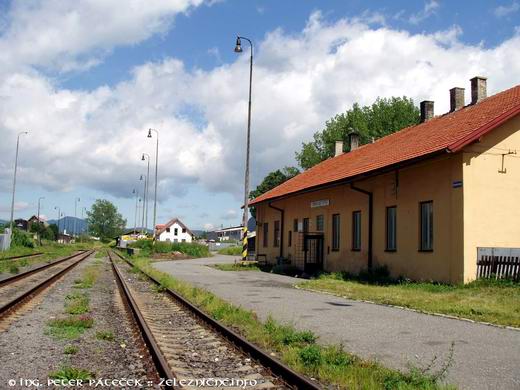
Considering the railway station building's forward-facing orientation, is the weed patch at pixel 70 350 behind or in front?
in front

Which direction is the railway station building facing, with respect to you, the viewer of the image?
facing the viewer and to the left of the viewer

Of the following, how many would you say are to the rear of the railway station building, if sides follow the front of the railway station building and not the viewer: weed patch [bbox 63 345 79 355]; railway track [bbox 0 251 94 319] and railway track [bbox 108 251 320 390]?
0

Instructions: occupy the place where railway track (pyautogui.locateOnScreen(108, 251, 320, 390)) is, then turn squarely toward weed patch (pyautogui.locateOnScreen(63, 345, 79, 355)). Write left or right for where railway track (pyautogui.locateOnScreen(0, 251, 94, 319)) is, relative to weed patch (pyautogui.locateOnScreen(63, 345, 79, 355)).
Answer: right

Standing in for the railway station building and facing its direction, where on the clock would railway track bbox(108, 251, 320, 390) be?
The railway track is roughly at 11 o'clock from the railway station building.

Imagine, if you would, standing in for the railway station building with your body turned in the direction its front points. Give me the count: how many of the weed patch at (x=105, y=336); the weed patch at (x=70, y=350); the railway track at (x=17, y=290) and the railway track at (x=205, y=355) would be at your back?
0

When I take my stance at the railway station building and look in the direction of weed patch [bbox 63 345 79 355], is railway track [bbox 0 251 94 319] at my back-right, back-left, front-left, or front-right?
front-right

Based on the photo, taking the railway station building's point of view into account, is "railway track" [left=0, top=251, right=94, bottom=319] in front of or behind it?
in front

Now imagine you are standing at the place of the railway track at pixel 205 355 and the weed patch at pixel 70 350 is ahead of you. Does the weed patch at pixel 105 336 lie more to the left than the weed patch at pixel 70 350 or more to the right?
right
